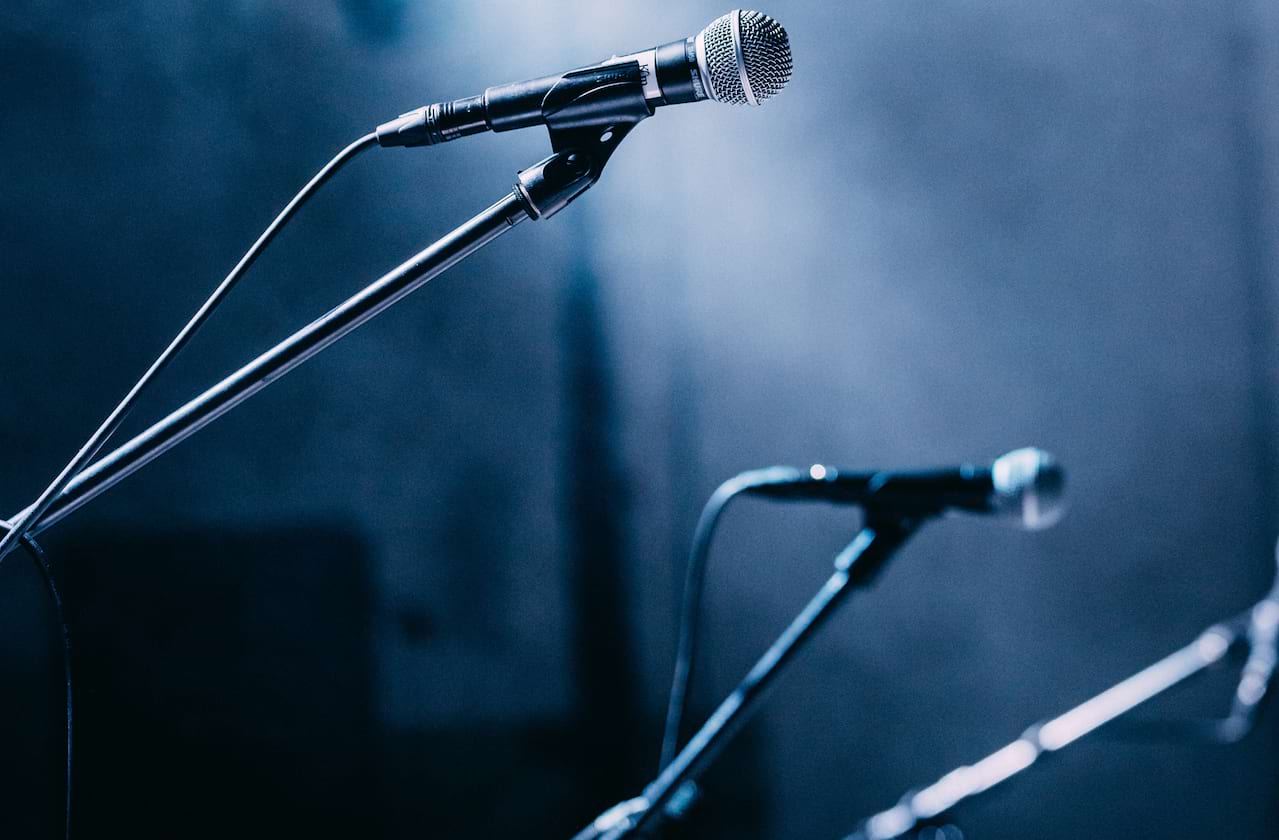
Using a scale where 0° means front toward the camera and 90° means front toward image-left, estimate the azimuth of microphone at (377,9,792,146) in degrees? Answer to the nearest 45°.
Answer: approximately 270°
